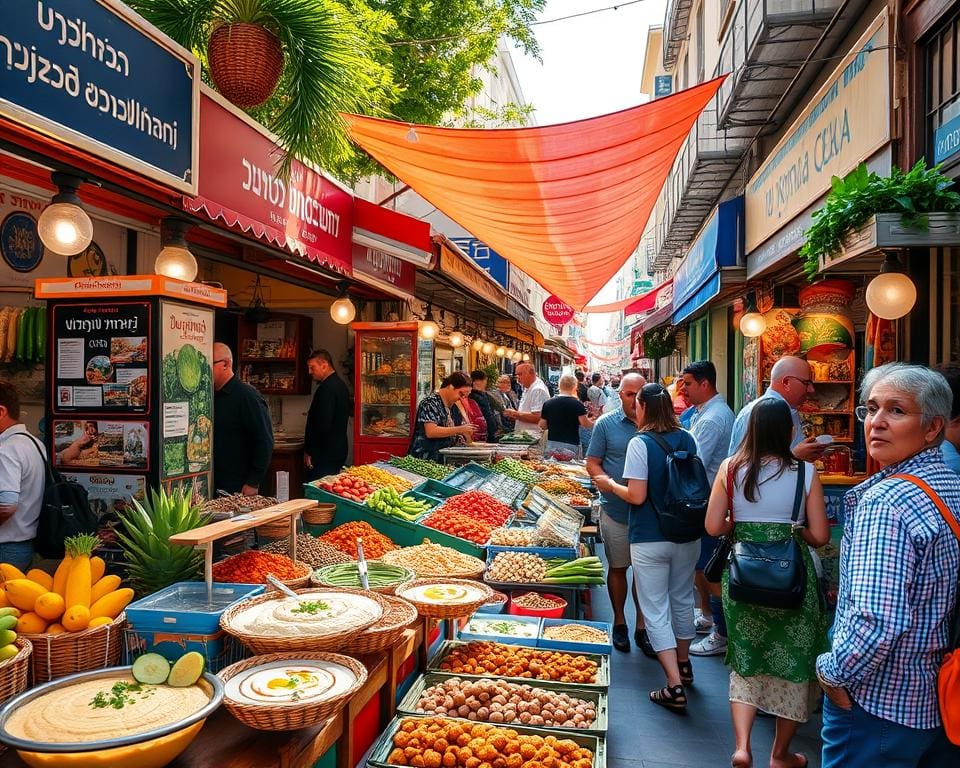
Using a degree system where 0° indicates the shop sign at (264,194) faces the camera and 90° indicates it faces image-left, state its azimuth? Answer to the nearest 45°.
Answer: approximately 315°

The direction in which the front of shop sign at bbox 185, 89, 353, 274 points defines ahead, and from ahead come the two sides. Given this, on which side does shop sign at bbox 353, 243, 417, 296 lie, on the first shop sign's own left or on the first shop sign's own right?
on the first shop sign's own left

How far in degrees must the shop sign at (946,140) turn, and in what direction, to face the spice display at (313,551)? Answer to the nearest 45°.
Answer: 0° — it already faces it

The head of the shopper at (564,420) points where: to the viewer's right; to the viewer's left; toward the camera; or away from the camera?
away from the camera

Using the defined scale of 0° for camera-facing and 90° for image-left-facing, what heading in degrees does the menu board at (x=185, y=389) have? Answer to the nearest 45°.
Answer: approximately 315°

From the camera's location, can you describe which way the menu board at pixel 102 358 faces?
facing the viewer

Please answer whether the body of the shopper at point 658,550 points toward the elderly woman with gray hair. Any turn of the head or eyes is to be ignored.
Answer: no

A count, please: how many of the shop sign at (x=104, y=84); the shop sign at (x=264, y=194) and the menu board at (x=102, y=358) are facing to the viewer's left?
0

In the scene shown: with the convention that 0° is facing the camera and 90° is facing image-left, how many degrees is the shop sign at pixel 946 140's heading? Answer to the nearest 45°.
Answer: approximately 45°

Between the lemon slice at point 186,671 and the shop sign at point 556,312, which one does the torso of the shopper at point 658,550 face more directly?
the shop sign

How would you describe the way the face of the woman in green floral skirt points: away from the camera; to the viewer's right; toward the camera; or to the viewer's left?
away from the camera

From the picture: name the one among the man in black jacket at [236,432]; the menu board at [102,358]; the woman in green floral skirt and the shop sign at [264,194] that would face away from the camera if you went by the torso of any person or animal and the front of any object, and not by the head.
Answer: the woman in green floral skirt

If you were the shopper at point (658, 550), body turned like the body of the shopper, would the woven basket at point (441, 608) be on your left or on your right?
on your left

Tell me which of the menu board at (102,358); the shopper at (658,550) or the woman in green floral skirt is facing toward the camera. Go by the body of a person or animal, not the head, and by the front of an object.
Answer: the menu board

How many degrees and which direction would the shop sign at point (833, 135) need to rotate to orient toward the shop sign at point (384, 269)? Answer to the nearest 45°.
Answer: approximately 45° to its right

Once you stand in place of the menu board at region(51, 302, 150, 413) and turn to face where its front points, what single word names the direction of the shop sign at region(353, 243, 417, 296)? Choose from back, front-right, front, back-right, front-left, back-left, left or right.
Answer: back-left

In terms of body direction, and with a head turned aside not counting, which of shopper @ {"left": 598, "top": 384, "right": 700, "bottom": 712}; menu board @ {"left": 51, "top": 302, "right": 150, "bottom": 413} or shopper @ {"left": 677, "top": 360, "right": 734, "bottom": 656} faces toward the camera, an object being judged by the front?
the menu board

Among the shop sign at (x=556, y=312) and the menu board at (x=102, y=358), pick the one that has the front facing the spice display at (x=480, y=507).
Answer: the shop sign

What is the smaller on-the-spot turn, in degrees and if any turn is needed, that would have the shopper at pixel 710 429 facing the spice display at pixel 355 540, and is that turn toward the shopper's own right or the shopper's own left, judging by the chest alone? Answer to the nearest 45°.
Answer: approximately 45° to the shopper's own left

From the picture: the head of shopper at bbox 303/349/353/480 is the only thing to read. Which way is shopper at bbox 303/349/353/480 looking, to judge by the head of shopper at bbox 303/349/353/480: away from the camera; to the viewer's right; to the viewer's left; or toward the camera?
to the viewer's left
